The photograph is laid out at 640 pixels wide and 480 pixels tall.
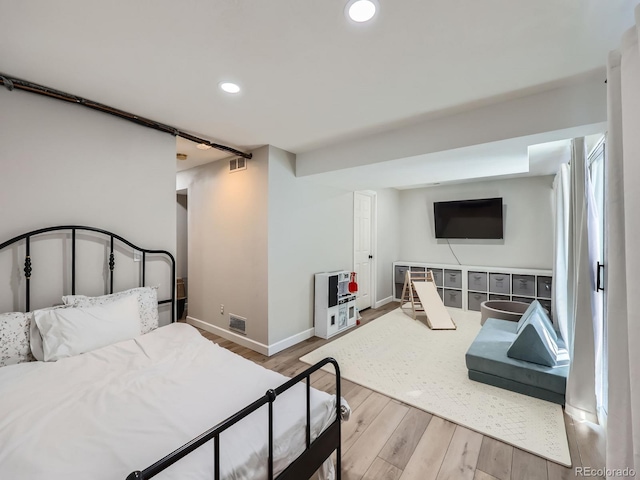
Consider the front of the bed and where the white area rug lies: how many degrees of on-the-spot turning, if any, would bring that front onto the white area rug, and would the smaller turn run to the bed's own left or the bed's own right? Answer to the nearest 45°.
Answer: approximately 45° to the bed's own left

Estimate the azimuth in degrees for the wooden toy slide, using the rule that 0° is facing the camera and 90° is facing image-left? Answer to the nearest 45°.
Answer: approximately 315°

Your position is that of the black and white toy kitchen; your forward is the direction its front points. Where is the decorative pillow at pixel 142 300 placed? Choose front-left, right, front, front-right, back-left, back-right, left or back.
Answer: right

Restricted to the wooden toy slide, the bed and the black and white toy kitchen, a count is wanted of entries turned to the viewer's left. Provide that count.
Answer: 0

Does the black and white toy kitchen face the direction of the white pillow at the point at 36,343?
no

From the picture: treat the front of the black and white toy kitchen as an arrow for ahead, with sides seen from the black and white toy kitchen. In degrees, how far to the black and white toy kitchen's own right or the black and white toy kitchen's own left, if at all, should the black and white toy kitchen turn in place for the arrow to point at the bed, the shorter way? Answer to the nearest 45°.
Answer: approximately 45° to the black and white toy kitchen's own right

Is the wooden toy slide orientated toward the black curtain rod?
no

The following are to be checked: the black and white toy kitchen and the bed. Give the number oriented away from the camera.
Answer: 0

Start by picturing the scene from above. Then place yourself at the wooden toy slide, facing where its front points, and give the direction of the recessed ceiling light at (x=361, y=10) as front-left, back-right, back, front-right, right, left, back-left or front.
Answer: front-right

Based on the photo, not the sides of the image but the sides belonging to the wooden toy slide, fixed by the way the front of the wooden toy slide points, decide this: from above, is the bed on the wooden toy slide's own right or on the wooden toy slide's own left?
on the wooden toy slide's own right

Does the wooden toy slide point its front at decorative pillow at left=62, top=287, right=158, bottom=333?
no

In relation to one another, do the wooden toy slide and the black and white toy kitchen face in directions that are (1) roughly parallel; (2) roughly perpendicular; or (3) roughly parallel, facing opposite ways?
roughly parallel

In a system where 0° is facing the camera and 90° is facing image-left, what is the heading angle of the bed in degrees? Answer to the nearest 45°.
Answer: approximately 315°

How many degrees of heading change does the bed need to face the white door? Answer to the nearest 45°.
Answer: approximately 90° to its left

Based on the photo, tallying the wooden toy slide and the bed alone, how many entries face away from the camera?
0
